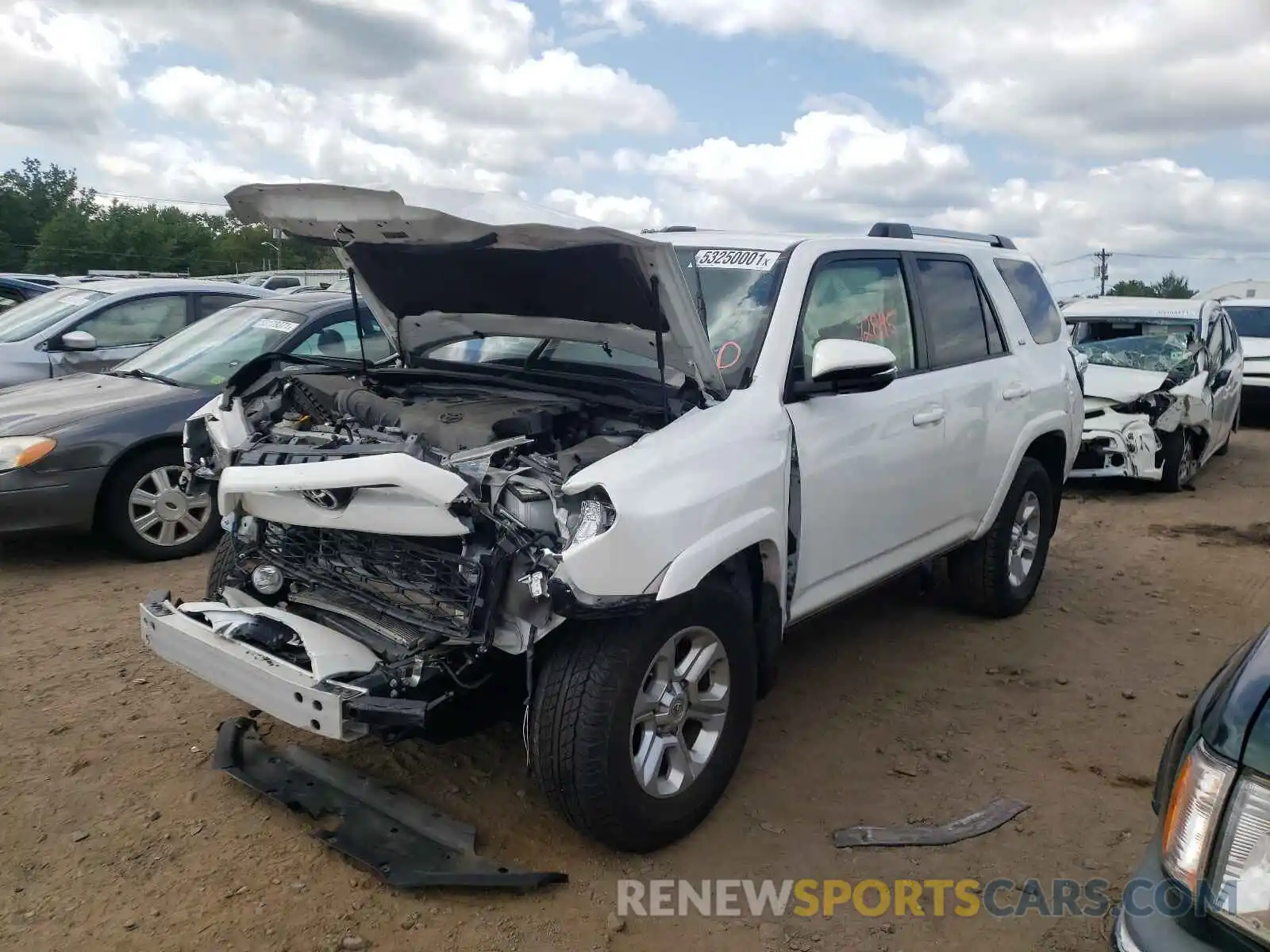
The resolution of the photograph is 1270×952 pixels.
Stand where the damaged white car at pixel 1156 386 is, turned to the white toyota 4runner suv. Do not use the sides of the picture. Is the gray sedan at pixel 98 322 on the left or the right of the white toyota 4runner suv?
right

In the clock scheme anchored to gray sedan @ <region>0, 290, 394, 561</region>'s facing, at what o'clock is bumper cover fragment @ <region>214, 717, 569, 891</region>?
The bumper cover fragment is roughly at 10 o'clock from the gray sedan.

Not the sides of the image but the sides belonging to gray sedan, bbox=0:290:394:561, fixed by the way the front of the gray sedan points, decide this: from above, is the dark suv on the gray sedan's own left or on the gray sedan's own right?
on the gray sedan's own left

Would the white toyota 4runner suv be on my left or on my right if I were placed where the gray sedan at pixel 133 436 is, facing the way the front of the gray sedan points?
on my left

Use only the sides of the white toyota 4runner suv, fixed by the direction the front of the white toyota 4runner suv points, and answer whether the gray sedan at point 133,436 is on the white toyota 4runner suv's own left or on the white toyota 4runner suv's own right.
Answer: on the white toyota 4runner suv's own right

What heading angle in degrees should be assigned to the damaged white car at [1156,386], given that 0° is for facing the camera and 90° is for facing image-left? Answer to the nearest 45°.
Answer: approximately 45°

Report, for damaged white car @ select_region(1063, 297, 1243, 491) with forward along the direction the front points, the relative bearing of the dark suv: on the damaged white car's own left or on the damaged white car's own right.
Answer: on the damaged white car's own left

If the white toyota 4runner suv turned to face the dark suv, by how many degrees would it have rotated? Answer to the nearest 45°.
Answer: approximately 90° to its left

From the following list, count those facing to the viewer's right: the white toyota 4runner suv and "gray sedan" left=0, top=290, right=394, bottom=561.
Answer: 0

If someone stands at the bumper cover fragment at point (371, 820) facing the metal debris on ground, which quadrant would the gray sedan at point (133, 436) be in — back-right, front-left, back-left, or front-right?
back-left

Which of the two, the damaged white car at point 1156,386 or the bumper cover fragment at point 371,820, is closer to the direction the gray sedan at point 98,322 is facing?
the bumper cover fragment

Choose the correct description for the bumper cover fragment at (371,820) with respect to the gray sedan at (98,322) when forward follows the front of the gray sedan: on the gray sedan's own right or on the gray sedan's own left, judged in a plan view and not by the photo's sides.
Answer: on the gray sedan's own left
